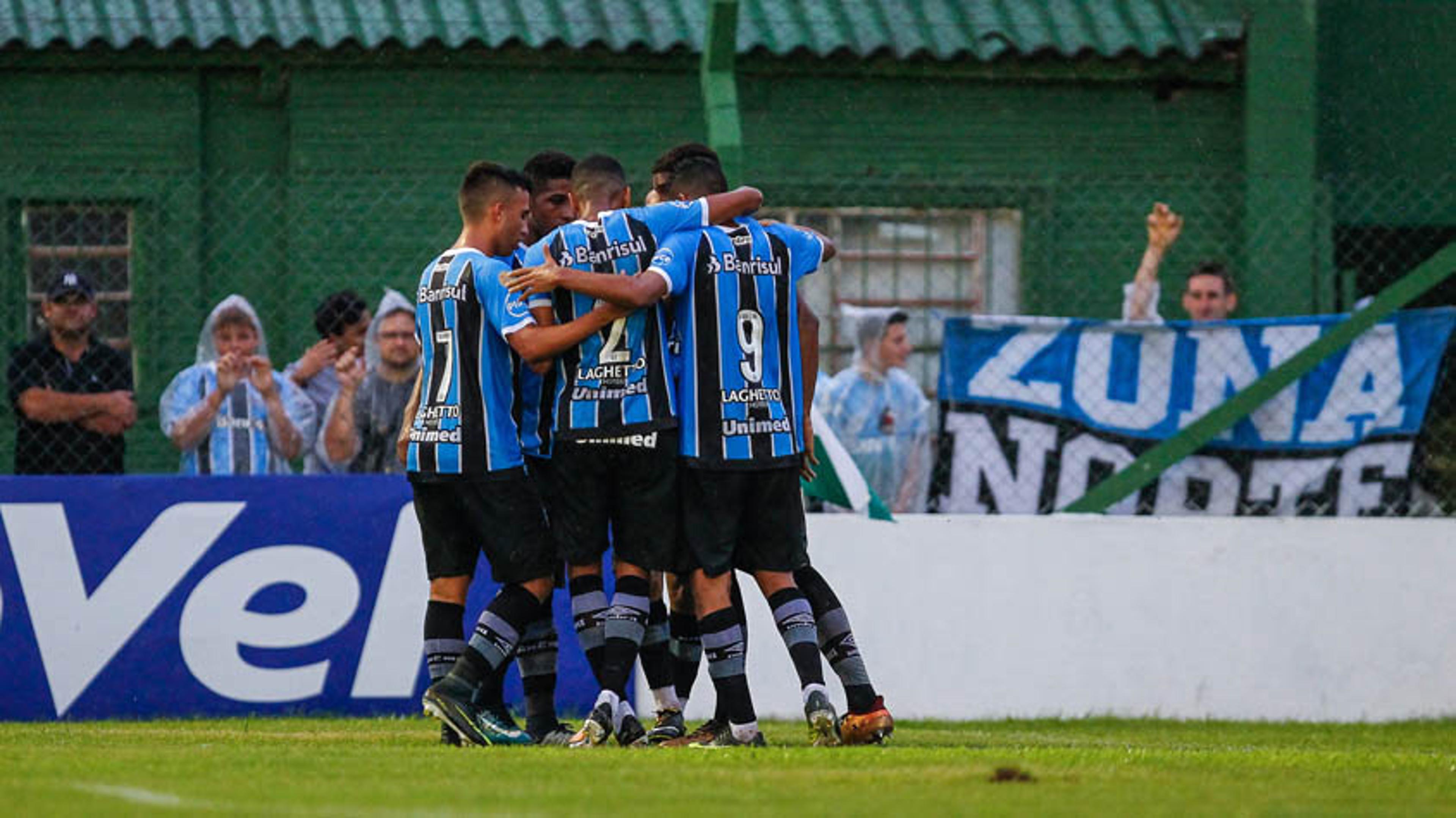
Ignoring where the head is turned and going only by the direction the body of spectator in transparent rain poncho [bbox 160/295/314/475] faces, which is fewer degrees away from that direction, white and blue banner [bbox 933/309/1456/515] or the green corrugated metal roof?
the white and blue banner

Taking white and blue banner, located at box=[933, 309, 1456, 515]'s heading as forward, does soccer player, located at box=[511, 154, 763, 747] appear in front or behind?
in front

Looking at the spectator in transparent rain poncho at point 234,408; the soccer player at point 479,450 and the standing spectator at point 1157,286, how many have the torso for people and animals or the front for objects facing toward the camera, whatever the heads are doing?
2

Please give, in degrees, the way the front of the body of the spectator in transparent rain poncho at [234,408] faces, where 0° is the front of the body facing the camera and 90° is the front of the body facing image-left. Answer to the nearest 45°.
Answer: approximately 0°

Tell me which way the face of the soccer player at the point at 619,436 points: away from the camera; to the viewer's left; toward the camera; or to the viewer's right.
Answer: away from the camera

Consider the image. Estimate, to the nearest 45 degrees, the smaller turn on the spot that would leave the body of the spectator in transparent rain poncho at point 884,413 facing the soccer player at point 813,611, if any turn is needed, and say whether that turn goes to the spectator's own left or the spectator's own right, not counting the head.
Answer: approximately 45° to the spectator's own right

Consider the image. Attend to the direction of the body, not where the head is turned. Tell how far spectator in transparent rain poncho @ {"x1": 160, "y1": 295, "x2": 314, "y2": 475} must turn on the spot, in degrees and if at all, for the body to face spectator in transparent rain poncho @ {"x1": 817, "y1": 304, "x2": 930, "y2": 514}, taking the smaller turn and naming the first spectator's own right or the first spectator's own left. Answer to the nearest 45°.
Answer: approximately 90° to the first spectator's own left

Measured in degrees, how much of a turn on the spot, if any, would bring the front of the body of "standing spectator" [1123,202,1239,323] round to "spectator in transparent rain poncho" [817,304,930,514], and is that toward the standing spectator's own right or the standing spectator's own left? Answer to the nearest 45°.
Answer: approximately 45° to the standing spectator's own right

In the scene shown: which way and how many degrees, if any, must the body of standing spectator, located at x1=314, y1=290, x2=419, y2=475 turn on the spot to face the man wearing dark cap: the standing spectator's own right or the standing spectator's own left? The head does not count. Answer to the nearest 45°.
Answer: approximately 90° to the standing spectator's own right

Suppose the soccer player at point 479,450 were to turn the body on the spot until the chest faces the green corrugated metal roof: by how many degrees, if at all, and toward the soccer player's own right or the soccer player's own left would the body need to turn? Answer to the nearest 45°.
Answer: approximately 45° to the soccer player's own left

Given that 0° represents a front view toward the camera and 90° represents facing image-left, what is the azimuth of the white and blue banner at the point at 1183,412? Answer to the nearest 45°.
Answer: approximately 0°
